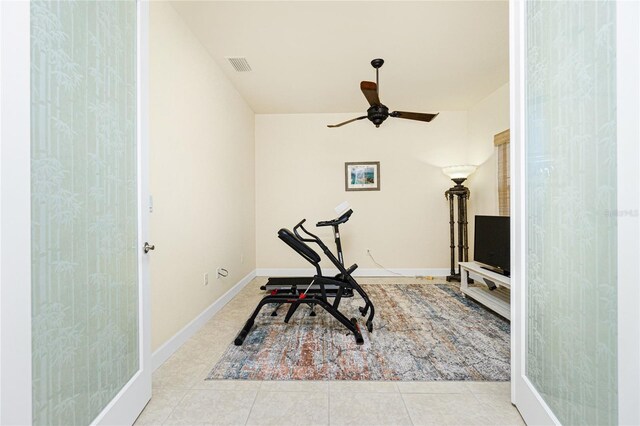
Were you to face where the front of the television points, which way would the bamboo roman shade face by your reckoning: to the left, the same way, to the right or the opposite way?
the same way

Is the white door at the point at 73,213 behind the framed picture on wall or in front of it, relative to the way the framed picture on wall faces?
in front

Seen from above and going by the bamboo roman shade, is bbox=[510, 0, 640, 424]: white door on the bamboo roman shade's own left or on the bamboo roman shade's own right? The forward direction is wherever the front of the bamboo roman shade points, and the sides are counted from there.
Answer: on the bamboo roman shade's own left

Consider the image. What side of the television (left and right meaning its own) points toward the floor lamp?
right

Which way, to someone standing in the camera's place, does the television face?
facing the viewer and to the left of the viewer

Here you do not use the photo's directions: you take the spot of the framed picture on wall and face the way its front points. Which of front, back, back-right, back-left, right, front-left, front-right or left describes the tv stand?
front-left

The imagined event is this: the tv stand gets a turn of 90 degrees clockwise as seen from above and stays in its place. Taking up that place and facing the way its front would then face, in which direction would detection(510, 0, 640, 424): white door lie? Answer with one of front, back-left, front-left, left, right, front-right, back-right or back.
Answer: back-left

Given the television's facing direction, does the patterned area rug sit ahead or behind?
ahead

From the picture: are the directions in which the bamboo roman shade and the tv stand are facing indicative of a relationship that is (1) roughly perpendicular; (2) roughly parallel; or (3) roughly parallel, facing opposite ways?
roughly parallel

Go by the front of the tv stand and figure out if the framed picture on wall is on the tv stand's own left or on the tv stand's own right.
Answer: on the tv stand's own right

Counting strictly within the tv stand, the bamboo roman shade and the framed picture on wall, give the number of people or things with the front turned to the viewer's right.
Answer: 0

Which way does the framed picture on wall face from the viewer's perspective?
toward the camera

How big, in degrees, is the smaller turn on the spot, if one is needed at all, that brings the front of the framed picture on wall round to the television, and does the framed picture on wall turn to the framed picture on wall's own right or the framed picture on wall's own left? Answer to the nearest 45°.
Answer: approximately 45° to the framed picture on wall's own left

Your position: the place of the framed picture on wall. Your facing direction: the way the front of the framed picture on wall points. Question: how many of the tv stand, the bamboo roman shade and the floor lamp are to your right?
0

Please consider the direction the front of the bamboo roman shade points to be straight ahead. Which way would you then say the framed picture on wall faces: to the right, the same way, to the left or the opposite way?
to the left
